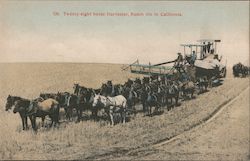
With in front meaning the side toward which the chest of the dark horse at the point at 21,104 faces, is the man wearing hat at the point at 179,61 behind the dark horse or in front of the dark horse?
behind

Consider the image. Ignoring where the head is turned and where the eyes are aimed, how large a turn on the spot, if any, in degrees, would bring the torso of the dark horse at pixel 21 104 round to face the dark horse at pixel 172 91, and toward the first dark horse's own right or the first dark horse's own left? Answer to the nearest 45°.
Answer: approximately 180°

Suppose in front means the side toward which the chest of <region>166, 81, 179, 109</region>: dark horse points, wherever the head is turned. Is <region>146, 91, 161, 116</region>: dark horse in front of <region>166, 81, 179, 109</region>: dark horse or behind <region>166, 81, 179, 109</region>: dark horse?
in front

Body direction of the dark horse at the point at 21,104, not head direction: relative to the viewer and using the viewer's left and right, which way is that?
facing to the left of the viewer

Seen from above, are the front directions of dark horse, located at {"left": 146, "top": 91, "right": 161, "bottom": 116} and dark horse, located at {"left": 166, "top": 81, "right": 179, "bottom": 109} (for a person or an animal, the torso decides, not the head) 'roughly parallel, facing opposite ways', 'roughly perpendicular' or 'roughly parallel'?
roughly parallel

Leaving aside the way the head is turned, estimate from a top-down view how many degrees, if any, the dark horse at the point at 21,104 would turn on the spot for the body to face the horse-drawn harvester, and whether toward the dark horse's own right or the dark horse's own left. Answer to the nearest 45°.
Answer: approximately 180°

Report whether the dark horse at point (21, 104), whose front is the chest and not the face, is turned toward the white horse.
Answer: no

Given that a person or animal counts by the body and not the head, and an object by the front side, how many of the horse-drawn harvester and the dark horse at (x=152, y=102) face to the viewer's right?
0

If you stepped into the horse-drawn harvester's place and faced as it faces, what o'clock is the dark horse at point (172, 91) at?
The dark horse is roughly at 11 o'clock from the horse-drawn harvester.

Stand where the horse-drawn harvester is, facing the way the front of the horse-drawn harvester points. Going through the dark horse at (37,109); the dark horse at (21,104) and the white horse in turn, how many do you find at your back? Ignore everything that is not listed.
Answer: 0

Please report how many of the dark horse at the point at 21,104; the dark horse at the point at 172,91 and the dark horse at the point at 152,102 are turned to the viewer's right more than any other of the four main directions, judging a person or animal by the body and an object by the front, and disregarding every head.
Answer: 0

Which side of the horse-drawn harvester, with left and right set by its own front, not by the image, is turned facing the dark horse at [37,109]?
front

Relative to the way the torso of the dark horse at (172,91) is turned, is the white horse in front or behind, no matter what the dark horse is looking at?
in front

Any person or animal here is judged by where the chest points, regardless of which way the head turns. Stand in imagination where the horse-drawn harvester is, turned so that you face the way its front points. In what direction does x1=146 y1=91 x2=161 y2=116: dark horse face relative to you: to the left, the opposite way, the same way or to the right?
the same way
